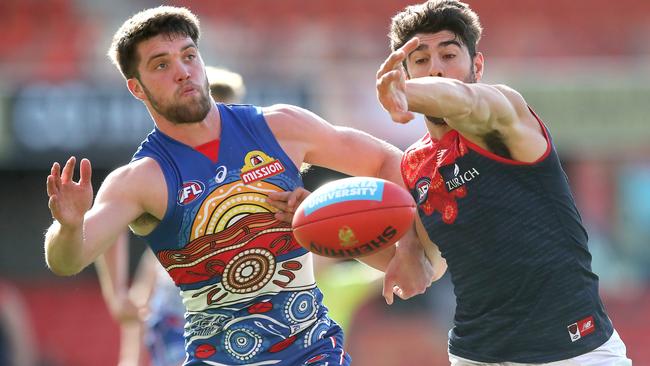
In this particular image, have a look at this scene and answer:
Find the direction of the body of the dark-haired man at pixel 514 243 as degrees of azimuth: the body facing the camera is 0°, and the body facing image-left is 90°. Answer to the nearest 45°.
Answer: approximately 45°

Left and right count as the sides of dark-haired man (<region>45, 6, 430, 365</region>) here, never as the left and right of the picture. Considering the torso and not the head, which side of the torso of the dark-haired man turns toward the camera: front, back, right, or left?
front

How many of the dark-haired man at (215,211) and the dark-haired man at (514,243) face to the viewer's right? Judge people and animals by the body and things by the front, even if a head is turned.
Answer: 0

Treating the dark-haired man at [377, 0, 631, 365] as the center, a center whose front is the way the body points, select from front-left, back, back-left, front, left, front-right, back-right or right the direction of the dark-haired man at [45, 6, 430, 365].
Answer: front-right

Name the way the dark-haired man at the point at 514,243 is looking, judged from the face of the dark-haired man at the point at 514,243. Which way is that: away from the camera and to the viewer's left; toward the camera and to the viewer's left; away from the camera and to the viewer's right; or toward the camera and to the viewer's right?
toward the camera and to the viewer's left

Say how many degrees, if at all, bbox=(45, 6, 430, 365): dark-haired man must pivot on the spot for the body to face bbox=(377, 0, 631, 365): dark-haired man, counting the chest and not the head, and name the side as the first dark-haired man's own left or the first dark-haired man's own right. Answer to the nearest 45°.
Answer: approximately 90° to the first dark-haired man's own left
